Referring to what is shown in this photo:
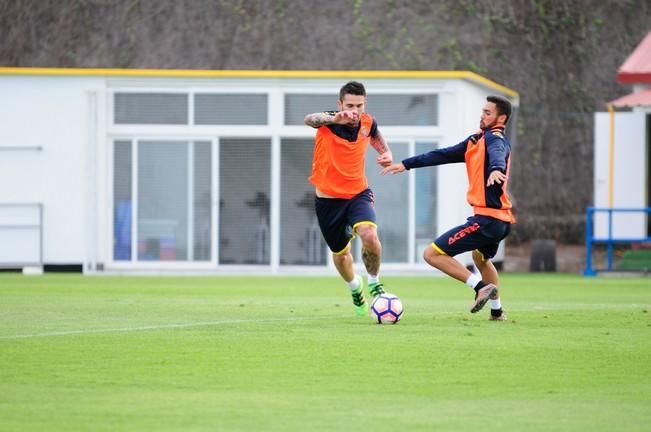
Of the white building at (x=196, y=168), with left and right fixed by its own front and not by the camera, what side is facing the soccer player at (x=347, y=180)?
front

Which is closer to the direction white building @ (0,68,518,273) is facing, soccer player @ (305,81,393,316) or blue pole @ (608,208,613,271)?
the soccer player

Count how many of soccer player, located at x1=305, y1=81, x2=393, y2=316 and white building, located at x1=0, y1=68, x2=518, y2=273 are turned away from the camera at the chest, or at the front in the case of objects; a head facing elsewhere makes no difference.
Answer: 0

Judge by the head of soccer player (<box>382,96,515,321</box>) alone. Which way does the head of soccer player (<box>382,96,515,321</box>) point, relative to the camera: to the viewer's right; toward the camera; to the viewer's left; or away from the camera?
to the viewer's left

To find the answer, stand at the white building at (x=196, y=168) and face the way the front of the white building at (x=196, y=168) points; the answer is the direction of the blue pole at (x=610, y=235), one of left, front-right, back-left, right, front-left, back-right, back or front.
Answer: left

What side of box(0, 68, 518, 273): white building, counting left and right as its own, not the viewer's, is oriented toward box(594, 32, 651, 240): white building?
left

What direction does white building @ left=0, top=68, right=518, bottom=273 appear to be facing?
toward the camera

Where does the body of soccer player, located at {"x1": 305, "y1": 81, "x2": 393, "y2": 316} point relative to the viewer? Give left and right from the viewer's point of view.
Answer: facing the viewer and to the right of the viewer

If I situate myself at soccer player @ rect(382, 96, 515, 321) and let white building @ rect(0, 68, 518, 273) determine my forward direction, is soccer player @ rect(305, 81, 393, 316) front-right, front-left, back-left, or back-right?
front-left
